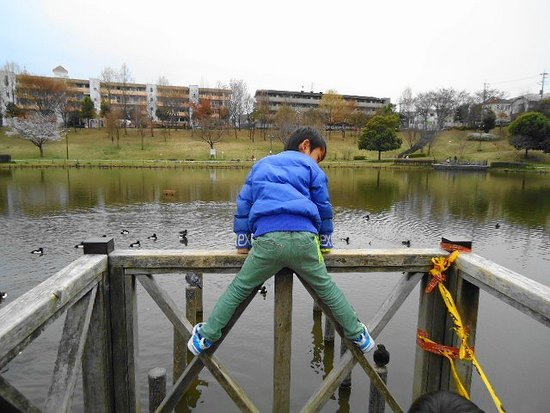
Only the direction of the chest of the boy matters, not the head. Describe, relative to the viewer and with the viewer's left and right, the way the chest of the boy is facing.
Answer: facing away from the viewer

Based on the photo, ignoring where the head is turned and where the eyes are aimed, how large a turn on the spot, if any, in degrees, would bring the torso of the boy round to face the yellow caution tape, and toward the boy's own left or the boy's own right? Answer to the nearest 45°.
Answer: approximately 90° to the boy's own right

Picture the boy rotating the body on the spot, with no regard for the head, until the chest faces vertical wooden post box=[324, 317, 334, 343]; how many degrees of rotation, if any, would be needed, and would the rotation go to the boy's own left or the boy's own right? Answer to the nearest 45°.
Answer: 0° — they already face it

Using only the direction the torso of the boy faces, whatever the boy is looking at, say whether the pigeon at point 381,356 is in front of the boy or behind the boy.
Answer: in front

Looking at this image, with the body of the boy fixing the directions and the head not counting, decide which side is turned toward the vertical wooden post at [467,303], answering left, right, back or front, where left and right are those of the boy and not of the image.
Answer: right
